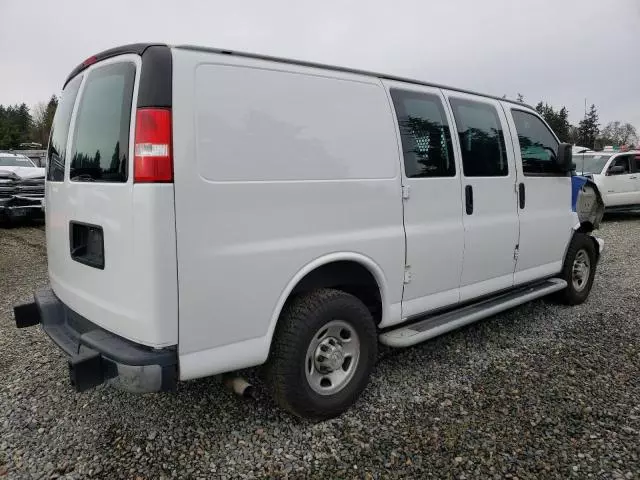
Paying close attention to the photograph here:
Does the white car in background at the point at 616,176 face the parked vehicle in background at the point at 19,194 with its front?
yes

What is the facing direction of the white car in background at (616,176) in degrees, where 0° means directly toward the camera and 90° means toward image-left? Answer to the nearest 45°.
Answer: approximately 45°

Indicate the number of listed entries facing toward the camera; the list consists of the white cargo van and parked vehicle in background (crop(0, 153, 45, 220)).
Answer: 1

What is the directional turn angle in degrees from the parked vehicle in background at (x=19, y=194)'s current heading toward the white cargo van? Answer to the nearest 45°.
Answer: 0° — it already faces it

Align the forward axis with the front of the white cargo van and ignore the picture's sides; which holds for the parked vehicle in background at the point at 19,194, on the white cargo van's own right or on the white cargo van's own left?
on the white cargo van's own left

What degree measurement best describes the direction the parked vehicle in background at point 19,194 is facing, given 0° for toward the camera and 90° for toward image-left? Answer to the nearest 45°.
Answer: approximately 0°

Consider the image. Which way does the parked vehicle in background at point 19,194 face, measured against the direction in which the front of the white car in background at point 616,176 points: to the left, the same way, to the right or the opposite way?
to the left

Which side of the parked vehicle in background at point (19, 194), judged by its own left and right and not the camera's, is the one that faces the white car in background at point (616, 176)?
left

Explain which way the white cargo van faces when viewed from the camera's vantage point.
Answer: facing away from the viewer and to the right of the viewer

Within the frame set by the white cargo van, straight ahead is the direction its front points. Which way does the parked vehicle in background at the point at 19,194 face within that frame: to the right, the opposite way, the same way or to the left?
to the right
